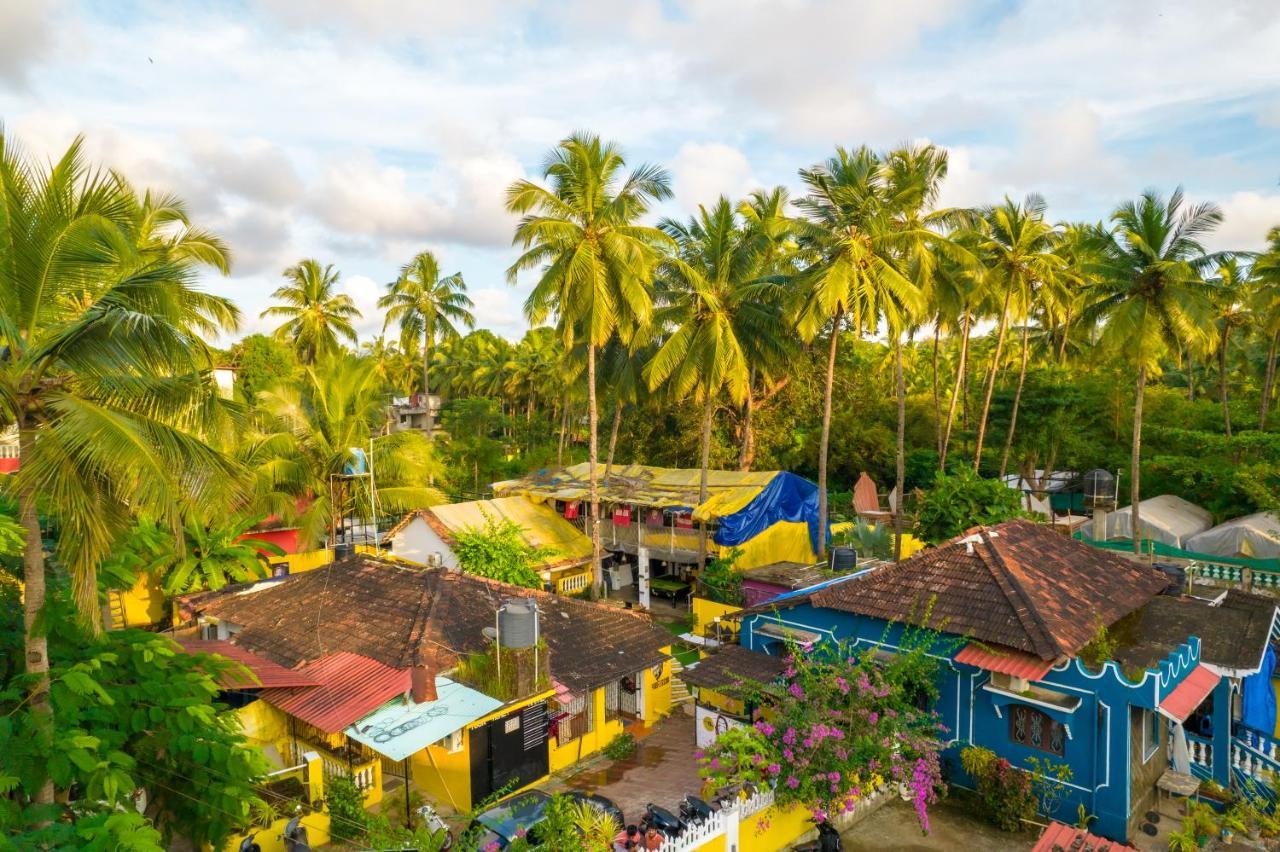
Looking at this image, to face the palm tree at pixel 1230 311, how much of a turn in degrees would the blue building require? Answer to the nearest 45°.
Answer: approximately 135° to its left

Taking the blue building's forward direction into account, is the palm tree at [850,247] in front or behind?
behind

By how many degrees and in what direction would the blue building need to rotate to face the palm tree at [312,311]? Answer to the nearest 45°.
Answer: approximately 180°

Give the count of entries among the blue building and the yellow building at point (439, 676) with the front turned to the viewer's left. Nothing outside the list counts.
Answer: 0

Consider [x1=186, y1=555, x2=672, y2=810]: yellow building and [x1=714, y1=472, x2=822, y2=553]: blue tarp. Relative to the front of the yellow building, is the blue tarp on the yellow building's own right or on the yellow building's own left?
on the yellow building's own left

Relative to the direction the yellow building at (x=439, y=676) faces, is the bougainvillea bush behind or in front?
in front

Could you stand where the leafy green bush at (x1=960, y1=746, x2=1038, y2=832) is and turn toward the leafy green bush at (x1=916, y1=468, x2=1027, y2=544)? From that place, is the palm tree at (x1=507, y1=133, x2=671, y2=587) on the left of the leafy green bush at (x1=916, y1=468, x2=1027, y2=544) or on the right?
left

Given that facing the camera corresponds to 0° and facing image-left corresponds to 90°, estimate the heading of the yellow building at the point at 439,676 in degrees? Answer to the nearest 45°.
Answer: approximately 315°

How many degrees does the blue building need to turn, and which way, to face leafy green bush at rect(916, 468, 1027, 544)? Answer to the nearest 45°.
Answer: approximately 135° to its left

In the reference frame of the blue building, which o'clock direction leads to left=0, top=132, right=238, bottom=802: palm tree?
The palm tree is roughly at 3 o'clock from the blue building.

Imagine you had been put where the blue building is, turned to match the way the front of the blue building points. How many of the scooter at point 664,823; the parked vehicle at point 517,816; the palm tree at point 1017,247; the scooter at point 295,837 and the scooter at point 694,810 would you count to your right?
4

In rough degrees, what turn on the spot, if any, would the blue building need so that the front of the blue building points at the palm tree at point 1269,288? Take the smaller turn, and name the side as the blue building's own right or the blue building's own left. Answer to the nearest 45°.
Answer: approximately 135° to the blue building's own left

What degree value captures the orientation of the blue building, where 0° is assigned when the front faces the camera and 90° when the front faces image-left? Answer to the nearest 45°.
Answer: approximately 315°

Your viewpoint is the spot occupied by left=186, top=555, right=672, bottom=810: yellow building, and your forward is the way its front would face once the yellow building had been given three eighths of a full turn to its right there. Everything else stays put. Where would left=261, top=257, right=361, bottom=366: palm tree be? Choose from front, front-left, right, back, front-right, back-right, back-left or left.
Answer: right
